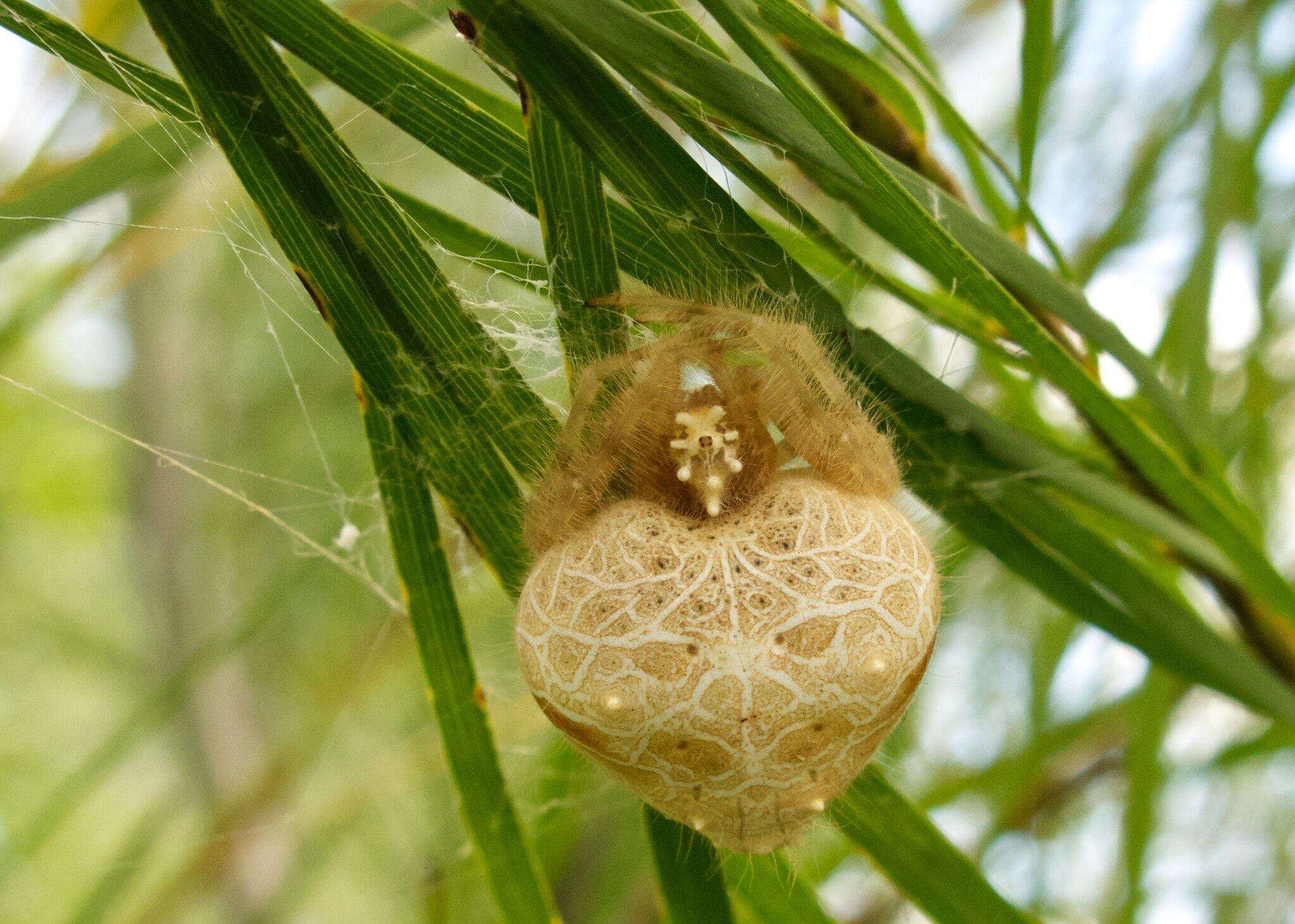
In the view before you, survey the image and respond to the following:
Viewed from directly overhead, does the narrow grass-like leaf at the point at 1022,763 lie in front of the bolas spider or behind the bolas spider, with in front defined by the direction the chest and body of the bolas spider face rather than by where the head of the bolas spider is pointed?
in front
